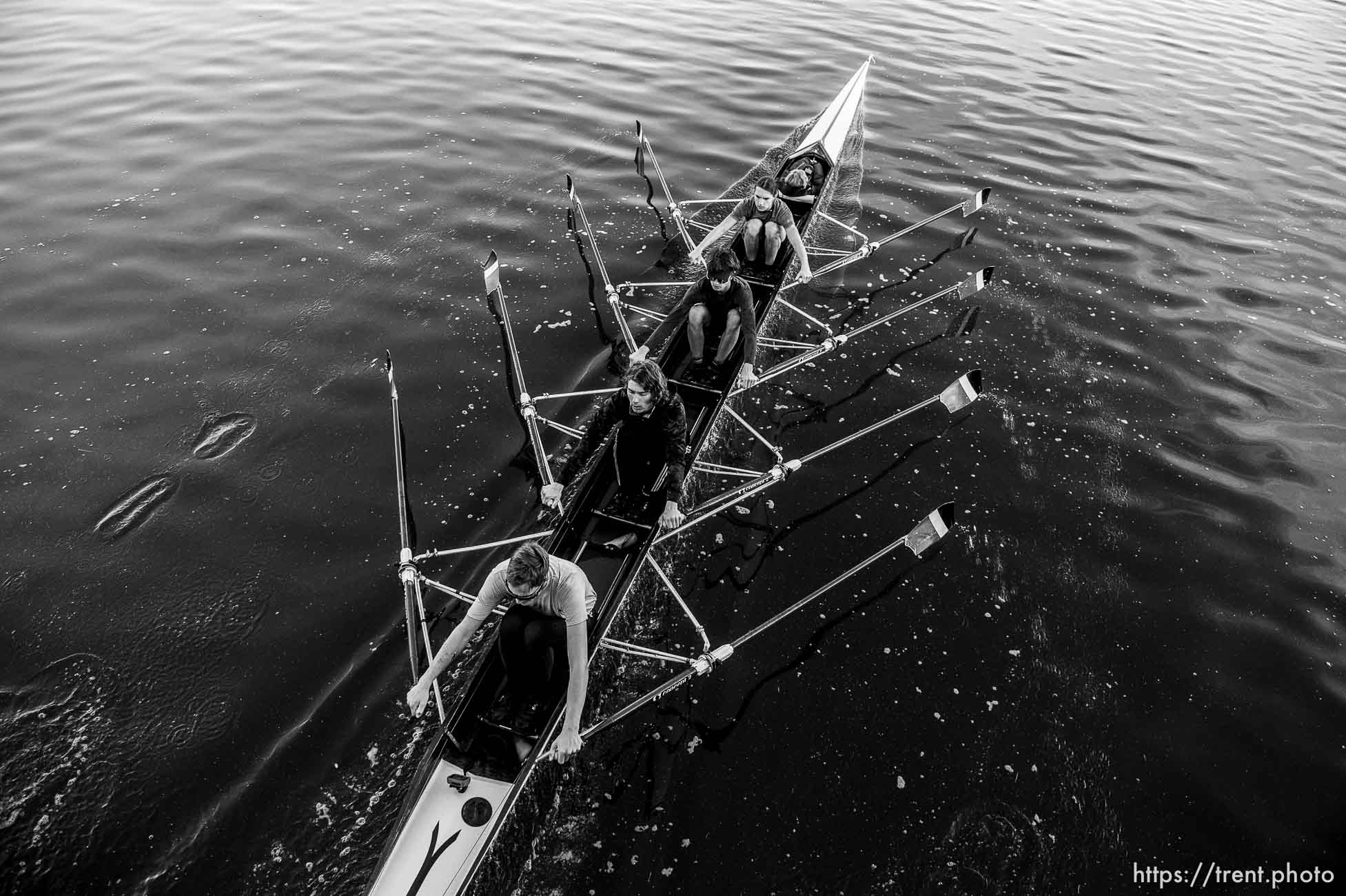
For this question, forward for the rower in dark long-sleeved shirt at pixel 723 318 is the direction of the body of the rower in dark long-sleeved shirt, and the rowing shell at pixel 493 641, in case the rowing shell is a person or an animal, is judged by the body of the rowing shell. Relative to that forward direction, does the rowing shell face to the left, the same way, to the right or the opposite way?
the opposite way

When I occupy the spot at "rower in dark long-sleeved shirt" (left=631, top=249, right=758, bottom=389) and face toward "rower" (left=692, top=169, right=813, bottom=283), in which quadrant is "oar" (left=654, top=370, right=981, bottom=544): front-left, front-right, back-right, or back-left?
back-right

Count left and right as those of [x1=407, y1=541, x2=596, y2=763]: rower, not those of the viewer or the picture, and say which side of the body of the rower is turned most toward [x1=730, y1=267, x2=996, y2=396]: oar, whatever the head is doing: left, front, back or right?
back

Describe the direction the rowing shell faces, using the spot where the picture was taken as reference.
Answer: facing away from the viewer and to the right of the viewer

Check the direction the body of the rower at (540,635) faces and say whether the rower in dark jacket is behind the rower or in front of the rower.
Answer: behind

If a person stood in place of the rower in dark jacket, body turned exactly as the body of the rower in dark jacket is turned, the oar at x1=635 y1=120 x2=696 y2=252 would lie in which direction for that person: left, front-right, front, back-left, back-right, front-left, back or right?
back-right

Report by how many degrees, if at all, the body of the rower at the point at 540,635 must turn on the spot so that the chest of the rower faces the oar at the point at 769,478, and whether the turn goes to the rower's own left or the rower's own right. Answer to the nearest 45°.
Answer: approximately 180°

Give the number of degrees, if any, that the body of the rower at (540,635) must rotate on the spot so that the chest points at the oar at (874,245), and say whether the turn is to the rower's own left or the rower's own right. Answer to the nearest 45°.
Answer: approximately 180°

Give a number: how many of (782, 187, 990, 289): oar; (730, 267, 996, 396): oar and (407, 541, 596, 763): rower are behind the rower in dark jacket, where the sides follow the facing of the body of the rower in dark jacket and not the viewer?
2

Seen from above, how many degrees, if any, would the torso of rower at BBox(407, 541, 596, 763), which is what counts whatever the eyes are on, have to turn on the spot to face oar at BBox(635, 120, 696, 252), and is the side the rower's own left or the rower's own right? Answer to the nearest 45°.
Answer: approximately 180°

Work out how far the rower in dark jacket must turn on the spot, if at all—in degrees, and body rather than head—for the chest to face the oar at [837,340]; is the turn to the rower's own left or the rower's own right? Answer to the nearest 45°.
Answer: approximately 180°

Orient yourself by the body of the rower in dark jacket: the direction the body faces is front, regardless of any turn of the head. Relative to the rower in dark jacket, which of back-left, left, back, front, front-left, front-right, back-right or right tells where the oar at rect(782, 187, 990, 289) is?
back
